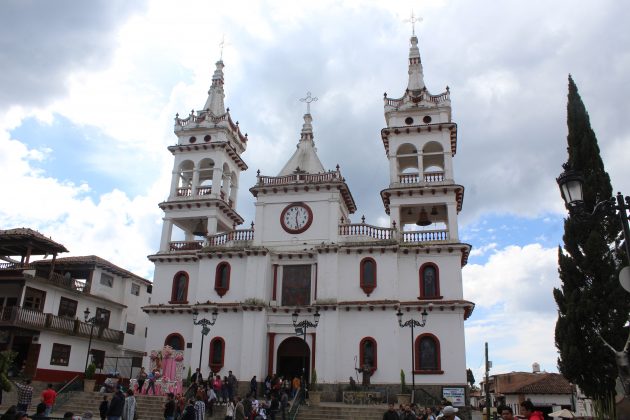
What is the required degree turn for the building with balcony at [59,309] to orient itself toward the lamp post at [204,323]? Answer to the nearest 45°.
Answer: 0° — it already faces it

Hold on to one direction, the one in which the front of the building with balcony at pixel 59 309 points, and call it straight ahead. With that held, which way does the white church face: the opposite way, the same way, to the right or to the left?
to the right

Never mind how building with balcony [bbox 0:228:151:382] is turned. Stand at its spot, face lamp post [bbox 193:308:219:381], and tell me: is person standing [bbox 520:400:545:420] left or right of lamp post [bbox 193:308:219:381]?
right

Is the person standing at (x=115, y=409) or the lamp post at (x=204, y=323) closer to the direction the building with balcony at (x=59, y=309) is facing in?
the lamp post

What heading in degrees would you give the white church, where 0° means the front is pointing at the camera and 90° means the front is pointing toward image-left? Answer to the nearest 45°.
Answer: approximately 0°

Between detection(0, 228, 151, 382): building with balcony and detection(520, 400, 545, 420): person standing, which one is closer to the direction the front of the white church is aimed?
the person standing

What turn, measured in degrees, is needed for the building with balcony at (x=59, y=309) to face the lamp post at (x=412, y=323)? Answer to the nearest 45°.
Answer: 0° — it already faces it

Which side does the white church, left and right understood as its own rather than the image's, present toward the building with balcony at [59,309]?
right

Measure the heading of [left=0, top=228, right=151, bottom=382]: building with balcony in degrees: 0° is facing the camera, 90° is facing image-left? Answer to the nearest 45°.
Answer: approximately 315°

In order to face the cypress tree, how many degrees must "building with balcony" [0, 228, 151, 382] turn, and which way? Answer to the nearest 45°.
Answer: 0° — it already faces it
